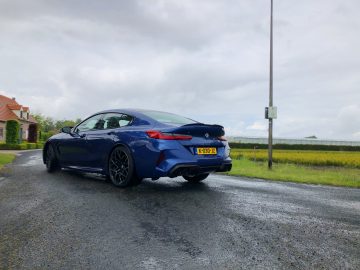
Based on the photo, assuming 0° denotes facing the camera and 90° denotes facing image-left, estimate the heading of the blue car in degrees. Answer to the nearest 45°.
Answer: approximately 135°

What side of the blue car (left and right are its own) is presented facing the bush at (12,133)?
front
